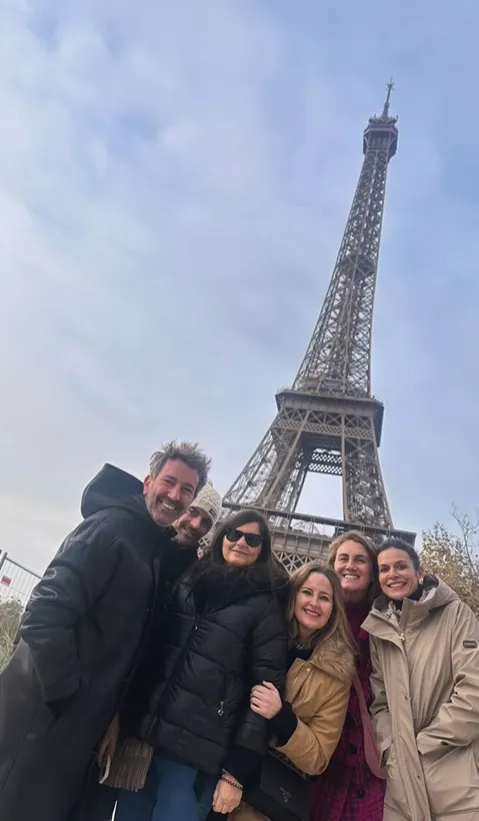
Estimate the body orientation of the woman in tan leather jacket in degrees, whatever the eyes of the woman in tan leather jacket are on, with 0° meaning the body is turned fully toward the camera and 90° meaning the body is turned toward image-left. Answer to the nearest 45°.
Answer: approximately 45°

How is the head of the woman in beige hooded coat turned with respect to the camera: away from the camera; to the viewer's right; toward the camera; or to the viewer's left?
toward the camera

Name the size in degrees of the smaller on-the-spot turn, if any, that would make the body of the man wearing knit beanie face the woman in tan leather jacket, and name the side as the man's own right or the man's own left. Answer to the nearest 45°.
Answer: approximately 45° to the man's own left

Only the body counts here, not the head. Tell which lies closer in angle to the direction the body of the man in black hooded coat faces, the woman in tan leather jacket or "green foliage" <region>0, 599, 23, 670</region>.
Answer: the woman in tan leather jacket

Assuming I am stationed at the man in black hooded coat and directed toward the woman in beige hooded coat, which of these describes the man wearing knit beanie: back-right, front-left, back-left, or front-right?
front-left

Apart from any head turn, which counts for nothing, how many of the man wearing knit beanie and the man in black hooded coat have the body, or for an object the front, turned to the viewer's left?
0

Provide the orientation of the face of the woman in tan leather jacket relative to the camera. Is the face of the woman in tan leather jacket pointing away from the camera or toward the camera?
toward the camera

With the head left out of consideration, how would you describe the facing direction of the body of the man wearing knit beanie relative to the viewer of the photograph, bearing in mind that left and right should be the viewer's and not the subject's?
facing the viewer

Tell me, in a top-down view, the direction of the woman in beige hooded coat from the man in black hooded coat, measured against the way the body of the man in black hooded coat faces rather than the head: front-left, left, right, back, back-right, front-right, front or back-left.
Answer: front-left

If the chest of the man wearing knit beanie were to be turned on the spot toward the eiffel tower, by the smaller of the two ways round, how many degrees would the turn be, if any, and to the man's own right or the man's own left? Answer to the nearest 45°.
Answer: approximately 180°

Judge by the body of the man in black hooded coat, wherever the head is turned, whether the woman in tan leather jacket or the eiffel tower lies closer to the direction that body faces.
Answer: the woman in tan leather jacket

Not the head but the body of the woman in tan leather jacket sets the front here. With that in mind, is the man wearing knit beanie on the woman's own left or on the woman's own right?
on the woman's own right

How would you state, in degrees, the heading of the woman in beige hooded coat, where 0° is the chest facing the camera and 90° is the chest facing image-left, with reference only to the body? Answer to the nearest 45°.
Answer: approximately 45°

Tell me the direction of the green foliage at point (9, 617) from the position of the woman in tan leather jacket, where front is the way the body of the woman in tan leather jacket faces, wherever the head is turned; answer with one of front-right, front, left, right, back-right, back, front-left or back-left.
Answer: right
